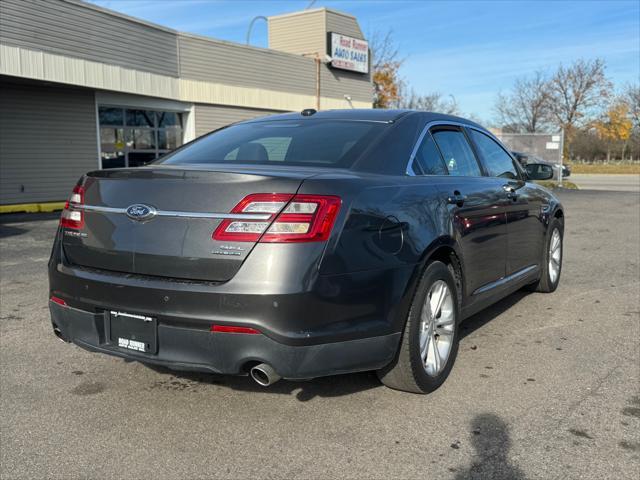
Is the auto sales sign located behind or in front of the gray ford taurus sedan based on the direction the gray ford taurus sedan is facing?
in front

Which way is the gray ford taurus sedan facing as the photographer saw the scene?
facing away from the viewer and to the right of the viewer

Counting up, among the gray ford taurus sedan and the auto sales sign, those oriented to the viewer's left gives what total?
0

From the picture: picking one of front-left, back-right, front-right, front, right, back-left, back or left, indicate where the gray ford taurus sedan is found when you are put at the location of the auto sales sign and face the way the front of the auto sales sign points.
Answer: front-right

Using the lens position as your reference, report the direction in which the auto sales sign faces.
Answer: facing the viewer and to the right of the viewer
